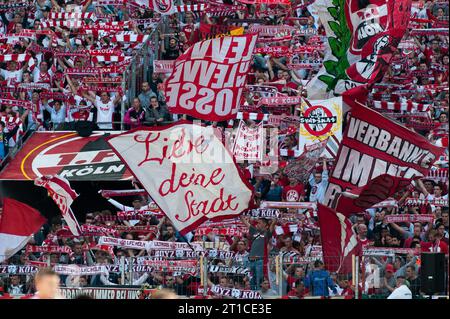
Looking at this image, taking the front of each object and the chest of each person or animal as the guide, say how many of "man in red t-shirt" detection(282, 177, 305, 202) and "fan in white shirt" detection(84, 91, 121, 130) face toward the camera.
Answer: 2

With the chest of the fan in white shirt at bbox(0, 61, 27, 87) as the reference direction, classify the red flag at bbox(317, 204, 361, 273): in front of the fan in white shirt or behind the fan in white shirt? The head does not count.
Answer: in front

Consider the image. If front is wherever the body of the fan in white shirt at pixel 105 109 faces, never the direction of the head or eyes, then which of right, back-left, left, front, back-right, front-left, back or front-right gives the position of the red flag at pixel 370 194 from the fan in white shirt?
front-left

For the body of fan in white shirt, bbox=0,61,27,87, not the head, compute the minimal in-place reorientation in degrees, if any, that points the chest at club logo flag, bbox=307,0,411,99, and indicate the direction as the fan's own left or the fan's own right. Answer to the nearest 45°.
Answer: approximately 45° to the fan's own left

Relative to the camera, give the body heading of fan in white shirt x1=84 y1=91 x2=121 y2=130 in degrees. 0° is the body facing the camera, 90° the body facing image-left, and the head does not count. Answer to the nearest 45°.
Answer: approximately 0°

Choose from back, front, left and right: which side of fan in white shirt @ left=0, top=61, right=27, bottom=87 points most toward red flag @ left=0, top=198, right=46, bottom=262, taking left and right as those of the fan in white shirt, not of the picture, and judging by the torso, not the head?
front

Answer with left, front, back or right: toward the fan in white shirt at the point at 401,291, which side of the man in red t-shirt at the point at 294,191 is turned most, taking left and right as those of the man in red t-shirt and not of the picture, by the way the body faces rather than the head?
front
